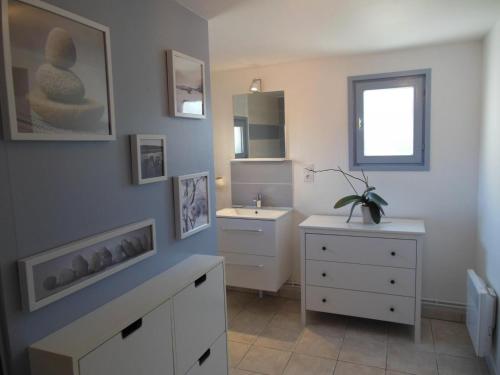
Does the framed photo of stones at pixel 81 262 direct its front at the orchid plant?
no

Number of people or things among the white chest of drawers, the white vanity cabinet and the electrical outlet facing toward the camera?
3

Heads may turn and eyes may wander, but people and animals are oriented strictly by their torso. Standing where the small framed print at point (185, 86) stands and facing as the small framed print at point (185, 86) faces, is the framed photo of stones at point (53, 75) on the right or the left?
on its right

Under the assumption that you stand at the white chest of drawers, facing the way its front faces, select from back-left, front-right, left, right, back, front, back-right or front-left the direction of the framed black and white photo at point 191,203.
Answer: front-right

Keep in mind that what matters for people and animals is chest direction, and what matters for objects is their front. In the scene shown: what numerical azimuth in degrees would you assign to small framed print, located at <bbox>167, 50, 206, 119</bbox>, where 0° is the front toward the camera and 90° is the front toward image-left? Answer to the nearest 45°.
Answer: approximately 315°

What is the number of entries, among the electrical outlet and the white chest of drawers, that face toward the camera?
2

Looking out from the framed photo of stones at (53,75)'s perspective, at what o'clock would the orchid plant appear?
The orchid plant is roughly at 10 o'clock from the framed photo of stones.

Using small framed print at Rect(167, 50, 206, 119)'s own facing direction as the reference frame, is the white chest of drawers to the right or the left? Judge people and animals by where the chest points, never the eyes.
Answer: on its left

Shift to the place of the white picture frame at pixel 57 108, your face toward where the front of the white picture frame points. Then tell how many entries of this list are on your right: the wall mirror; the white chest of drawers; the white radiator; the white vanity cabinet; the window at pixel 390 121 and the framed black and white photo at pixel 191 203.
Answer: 0

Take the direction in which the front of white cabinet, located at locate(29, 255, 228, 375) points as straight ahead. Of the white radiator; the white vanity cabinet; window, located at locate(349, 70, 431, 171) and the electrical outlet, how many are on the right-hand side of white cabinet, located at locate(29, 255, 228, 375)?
0

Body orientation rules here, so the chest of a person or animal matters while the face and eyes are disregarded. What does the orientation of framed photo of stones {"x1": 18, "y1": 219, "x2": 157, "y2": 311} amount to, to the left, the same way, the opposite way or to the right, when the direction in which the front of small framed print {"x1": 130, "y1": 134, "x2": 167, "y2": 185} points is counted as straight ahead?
the same way

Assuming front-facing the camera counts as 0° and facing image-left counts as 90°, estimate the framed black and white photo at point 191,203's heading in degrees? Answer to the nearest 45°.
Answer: approximately 315°

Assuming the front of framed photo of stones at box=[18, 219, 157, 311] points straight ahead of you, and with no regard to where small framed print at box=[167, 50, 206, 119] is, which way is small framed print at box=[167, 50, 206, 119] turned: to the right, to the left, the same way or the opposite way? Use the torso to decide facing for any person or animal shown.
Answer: the same way

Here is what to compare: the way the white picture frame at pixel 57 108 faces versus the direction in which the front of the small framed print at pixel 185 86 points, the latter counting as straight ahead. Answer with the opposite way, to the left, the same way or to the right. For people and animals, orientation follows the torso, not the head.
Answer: the same way

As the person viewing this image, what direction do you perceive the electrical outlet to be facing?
facing the viewer

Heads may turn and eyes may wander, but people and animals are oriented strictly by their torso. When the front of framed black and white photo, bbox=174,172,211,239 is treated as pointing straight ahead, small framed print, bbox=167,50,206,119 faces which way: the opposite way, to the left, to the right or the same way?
the same way

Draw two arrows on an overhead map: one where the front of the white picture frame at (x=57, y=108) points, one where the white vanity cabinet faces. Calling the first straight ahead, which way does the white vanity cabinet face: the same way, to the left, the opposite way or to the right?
to the right

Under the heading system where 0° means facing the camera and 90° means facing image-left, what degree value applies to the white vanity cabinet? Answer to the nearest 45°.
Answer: approximately 0°
